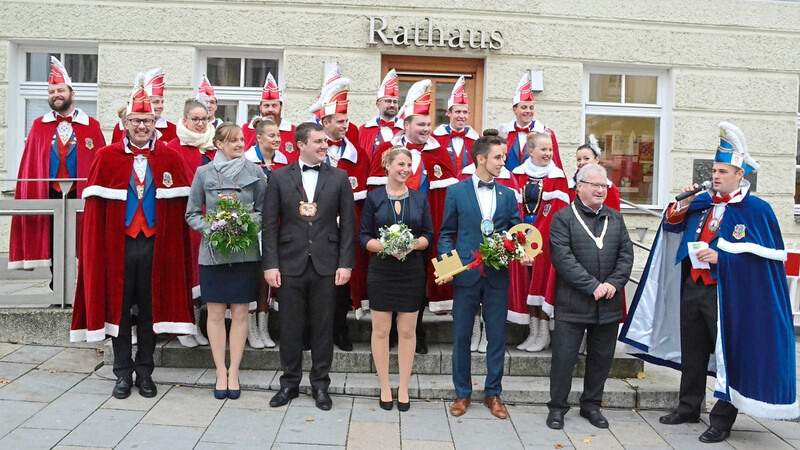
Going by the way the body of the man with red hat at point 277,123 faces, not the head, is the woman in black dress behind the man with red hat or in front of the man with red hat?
in front

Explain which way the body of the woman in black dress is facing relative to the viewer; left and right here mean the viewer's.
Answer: facing the viewer

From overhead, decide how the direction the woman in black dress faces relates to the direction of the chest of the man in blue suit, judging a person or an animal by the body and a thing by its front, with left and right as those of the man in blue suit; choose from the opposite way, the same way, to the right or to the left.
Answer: the same way

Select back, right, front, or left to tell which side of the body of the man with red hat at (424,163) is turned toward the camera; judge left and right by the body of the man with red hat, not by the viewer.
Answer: front

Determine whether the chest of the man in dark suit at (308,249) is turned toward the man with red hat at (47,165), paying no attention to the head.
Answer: no

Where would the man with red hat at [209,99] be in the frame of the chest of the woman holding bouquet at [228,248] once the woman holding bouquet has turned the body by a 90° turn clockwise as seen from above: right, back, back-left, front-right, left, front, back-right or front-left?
right

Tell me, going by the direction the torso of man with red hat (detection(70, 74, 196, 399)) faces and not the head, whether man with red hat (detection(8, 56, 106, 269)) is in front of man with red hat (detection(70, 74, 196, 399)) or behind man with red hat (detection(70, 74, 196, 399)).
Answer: behind

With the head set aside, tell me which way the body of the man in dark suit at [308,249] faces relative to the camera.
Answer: toward the camera

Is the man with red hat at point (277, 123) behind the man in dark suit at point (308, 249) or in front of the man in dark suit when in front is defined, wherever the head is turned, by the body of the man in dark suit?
behind

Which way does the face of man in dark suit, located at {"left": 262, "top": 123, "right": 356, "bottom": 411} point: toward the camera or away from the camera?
toward the camera

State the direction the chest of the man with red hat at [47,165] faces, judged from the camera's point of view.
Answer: toward the camera

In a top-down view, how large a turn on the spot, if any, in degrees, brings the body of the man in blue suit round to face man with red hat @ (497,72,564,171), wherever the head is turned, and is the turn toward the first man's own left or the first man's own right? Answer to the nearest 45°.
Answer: approximately 180°

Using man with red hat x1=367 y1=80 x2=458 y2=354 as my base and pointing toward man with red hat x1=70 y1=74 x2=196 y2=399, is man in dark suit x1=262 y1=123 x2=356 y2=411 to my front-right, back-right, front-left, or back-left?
front-left

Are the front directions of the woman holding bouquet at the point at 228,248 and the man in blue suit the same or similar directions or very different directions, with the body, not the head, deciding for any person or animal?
same or similar directions

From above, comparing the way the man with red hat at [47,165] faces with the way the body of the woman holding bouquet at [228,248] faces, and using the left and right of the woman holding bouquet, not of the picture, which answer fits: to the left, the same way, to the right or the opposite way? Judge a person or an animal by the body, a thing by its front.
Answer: the same way
